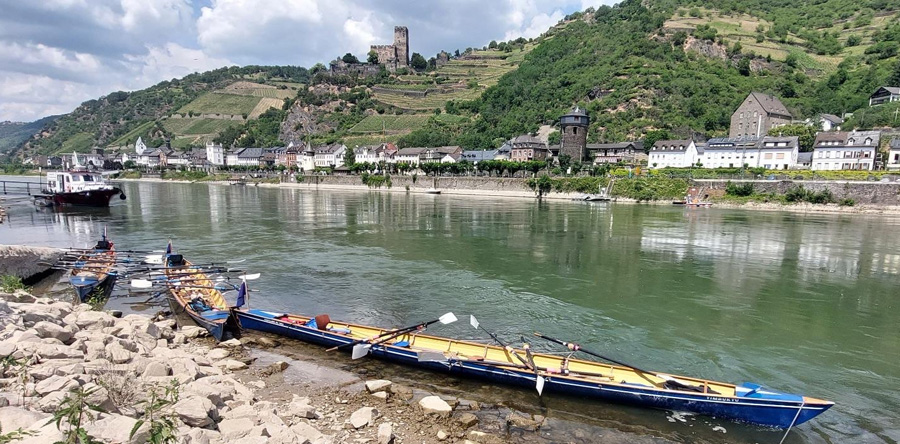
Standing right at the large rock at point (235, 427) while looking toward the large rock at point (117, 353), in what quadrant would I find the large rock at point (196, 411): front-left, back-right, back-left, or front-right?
front-left

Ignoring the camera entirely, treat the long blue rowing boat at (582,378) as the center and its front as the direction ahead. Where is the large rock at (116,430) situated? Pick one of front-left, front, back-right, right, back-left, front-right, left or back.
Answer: right

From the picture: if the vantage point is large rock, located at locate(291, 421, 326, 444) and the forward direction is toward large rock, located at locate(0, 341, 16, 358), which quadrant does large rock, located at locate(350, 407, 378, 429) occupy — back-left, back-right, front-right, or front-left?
back-right

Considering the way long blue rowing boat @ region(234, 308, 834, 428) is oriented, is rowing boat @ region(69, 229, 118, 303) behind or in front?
behind

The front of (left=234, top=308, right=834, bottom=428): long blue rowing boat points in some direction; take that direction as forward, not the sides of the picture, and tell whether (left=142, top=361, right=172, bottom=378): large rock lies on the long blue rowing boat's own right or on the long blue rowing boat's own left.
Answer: on the long blue rowing boat's own right

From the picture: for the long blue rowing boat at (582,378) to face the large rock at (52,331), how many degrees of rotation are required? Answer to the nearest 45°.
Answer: approximately 135° to its right

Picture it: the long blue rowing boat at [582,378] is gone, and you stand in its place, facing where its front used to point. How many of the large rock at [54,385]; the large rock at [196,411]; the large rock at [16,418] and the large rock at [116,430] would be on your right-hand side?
4

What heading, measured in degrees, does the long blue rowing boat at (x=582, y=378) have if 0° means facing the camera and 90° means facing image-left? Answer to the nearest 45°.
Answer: approximately 315°

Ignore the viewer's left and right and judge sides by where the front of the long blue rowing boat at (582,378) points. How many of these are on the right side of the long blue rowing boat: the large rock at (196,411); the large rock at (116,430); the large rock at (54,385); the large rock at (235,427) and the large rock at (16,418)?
5

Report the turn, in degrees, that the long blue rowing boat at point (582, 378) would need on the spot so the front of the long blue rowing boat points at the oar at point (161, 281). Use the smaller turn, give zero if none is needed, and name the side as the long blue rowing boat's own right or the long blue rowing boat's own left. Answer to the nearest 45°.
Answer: approximately 135° to the long blue rowing boat's own right

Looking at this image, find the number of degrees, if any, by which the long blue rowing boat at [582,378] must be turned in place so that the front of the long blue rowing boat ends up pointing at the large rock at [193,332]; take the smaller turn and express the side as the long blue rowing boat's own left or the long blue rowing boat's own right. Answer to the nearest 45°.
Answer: approximately 135° to the long blue rowing boat's own right

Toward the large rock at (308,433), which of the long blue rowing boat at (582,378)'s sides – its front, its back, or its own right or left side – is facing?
right

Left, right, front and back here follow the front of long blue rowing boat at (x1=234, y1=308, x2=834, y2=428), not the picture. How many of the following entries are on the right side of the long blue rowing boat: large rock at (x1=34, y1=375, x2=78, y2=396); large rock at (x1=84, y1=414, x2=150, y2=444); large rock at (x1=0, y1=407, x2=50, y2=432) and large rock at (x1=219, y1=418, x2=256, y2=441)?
4

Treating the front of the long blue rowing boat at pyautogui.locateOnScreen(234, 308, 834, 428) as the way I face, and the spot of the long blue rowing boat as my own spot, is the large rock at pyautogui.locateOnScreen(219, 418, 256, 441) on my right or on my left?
on my right
